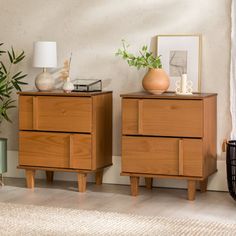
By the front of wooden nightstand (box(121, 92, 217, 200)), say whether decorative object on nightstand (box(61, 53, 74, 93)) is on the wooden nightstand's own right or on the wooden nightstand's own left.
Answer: on the wooden nightstand's own right

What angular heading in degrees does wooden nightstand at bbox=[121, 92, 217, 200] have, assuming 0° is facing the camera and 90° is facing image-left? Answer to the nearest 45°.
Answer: approximately 0°

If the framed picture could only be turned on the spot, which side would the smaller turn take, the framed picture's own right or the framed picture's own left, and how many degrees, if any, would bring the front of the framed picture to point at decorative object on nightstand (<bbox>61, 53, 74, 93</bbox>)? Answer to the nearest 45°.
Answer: approximately 90° to the framed picture's own right

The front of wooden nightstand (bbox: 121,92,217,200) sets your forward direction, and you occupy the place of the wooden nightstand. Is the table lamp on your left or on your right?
on your right

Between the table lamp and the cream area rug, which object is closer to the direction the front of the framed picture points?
the cream area rug

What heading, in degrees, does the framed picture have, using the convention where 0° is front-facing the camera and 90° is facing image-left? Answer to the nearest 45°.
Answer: approximately 0°

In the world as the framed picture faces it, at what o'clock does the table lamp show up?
The table lamp is roughly at 3 o'clock from the framed picture.

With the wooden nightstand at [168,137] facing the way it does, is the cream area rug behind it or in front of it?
in front
